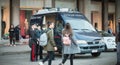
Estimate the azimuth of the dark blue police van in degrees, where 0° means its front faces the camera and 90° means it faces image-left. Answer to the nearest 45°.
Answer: approximately 315°

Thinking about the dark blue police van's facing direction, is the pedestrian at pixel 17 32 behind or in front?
behind
